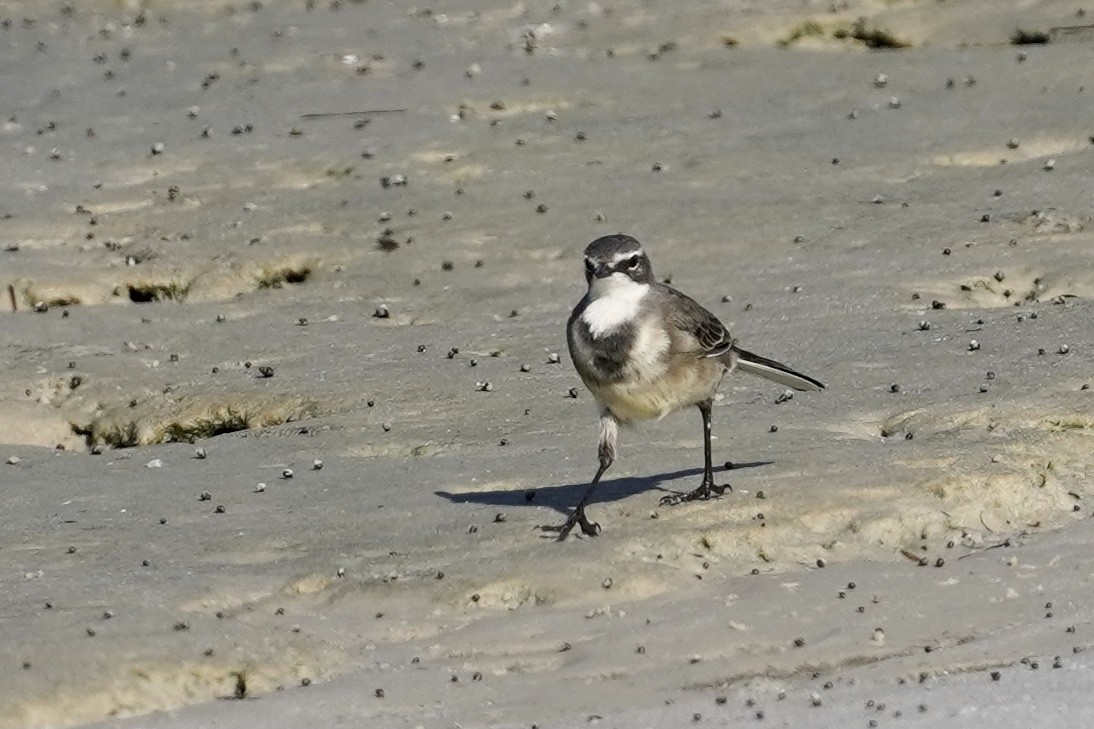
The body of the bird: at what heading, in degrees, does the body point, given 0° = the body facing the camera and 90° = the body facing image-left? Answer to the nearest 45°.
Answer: approximately 45°
